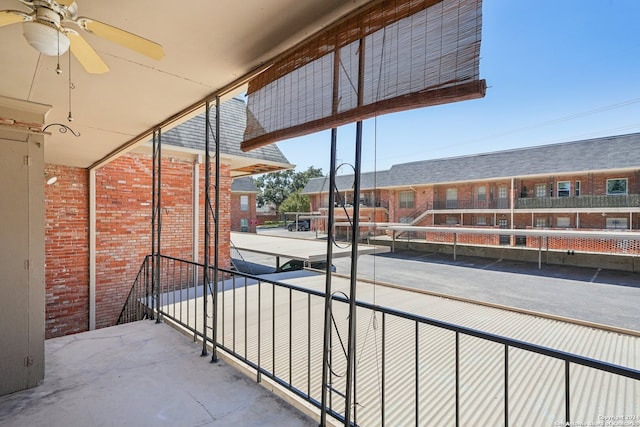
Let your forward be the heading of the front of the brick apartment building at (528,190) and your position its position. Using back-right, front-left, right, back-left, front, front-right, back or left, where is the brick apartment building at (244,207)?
front-right

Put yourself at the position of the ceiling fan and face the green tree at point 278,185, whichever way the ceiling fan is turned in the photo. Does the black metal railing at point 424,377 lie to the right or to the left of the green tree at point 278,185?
right

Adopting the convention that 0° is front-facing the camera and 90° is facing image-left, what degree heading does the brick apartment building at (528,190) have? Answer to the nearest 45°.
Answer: approximately 45°

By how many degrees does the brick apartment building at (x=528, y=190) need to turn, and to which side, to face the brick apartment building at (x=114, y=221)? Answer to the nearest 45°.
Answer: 0° — it already faces it

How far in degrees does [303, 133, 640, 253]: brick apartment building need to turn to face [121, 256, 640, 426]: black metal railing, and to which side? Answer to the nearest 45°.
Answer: approximately 45° to its left

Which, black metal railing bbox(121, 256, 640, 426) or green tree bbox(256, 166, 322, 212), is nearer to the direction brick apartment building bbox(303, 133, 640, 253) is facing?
the black metal railing

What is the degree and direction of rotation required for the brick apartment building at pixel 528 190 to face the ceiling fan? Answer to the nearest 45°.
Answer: approximately 45° to its left

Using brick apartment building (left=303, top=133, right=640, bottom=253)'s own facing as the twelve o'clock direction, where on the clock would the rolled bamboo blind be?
The rolled bamboo blind is roughly at 11 o'clock from the brick apartment building.

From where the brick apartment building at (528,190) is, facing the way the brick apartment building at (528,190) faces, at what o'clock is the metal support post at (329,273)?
The metal support post is roughly at 11 o'clock from the brick apartment building.
